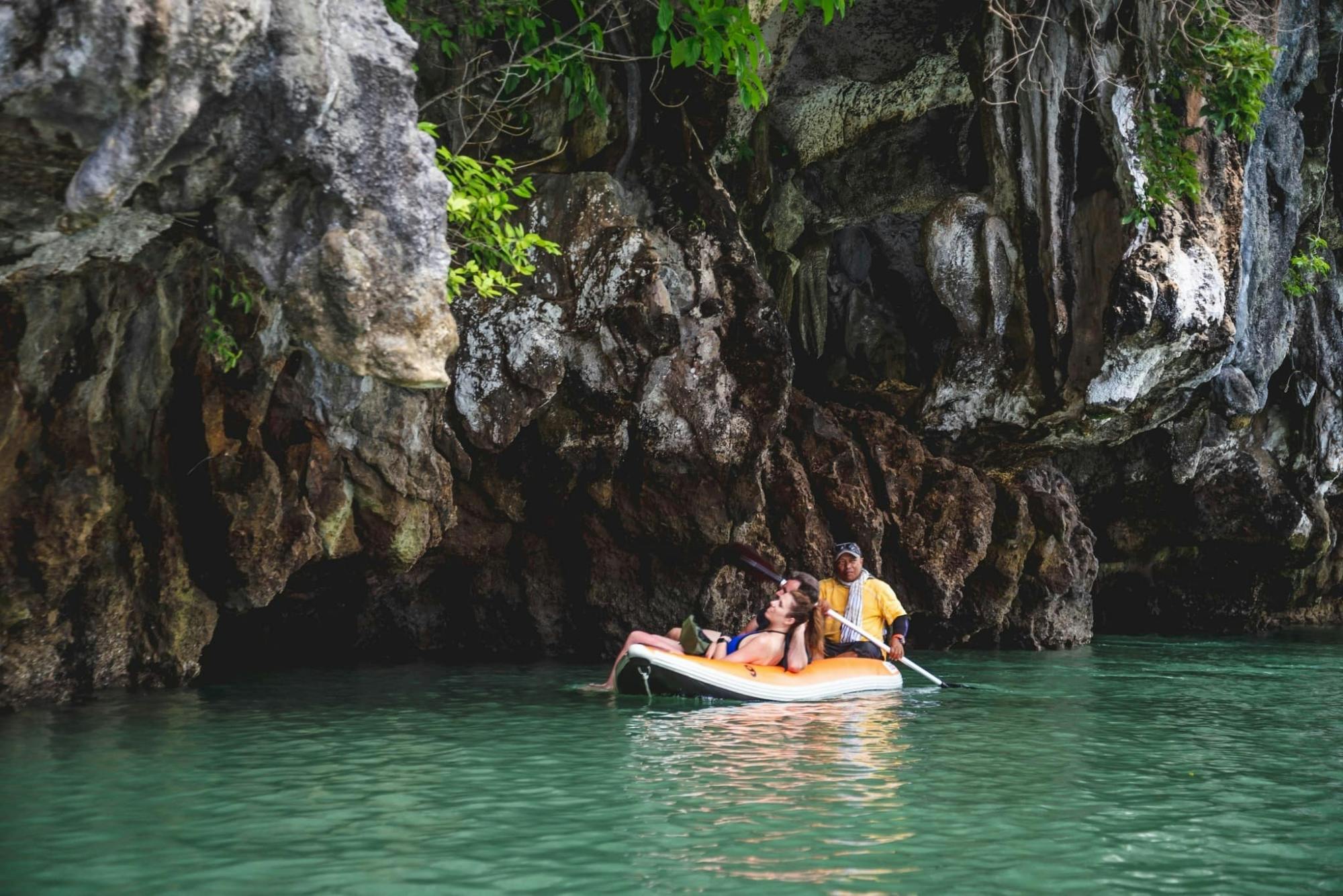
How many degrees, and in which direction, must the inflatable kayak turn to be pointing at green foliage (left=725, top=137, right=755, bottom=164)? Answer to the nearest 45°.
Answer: approximately 90° to its right

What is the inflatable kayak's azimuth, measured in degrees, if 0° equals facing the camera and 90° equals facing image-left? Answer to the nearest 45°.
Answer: approximately 90°

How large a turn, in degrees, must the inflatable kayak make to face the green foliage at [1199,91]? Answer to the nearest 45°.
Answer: approximately 135° to its right

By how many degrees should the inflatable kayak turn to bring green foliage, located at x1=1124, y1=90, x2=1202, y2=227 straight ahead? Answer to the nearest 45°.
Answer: approximately 135° to its right
